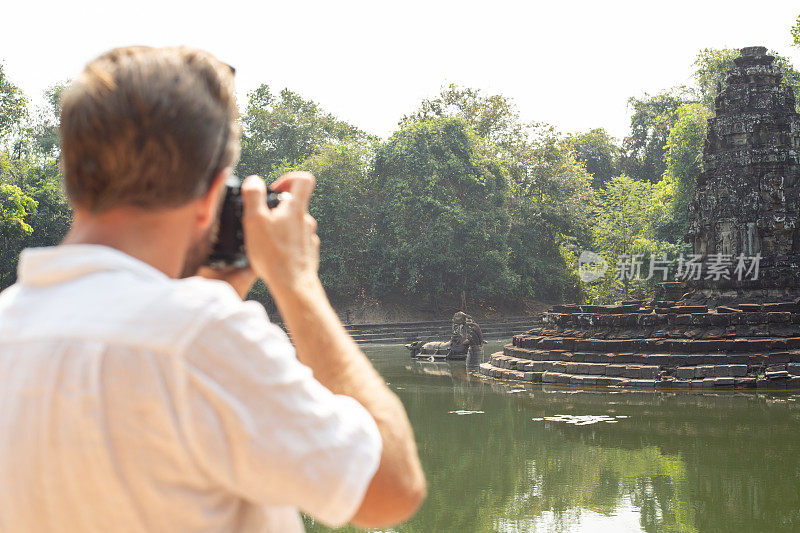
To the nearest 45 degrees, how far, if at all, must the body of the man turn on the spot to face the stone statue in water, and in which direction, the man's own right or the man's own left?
approximately 45° to the man's own left

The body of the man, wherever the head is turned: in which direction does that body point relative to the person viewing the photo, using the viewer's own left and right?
facing away from the viewer and to the right of the viewer

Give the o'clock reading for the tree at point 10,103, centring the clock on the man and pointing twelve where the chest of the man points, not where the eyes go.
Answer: The tree is roughly at 10 o'clock from the man.

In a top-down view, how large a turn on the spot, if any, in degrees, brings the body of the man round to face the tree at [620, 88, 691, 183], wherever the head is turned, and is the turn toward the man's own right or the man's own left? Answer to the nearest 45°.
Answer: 0° — they already face it

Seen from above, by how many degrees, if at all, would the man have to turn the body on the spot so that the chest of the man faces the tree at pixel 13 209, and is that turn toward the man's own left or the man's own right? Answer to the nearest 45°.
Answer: approximately 45° to the man's own left

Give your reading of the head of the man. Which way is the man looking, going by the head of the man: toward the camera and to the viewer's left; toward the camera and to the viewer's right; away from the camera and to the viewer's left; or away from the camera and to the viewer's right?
away from the camera and to the viewer's right

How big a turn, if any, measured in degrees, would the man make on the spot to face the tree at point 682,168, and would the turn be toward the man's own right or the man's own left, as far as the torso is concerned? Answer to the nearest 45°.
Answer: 0° — they already face it

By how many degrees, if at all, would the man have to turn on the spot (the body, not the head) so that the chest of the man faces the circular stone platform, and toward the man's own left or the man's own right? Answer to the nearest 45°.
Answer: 0° — they already face it

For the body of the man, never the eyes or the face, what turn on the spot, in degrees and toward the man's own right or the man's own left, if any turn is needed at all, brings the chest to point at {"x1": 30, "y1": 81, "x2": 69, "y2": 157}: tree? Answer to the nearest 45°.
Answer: approximately 45° to the man's own left
